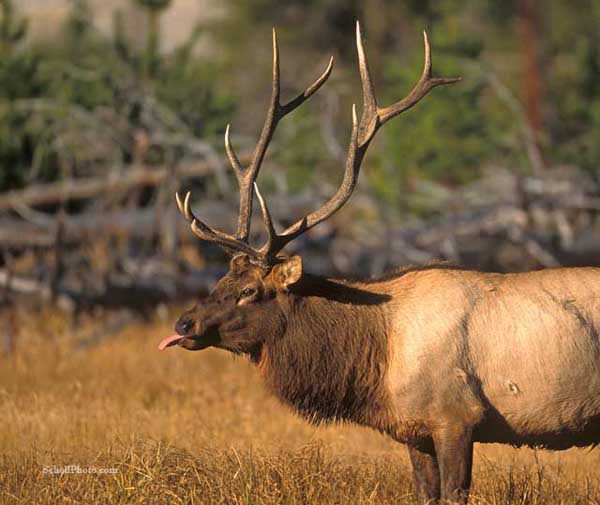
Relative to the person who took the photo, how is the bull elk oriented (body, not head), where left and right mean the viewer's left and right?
facing to the left of the viewer
